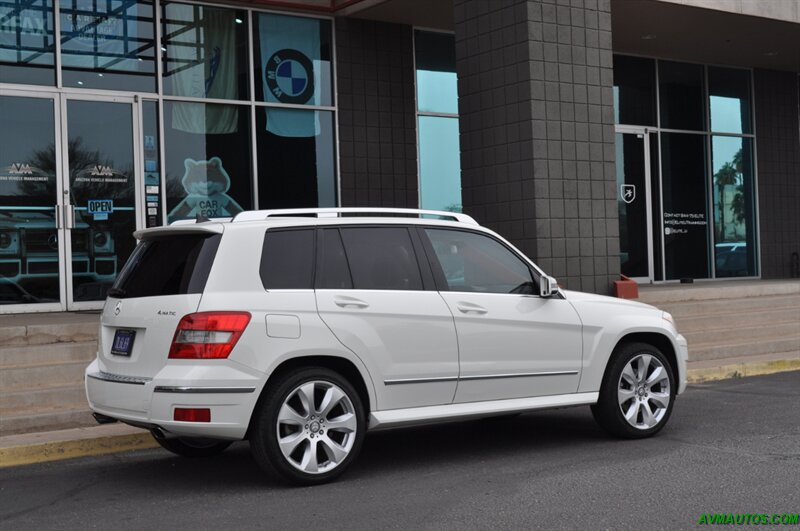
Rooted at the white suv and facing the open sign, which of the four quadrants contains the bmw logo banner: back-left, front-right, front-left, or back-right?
front-right

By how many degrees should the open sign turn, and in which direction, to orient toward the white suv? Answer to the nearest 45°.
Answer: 0° — it already faces it

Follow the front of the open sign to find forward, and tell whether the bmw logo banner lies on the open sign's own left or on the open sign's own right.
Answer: on the open sign's own left

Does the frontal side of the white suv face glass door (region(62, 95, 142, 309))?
no

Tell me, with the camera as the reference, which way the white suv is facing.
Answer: facing away from the viewer and to the right of the viewer

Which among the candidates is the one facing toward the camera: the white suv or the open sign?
the open sign

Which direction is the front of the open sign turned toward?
toward the camera

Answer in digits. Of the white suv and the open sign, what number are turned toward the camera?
1

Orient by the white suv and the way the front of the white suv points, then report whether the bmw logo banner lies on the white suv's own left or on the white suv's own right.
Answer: on the white suv's own left

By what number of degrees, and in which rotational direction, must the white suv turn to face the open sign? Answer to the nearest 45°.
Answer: approximately 90° to its left
